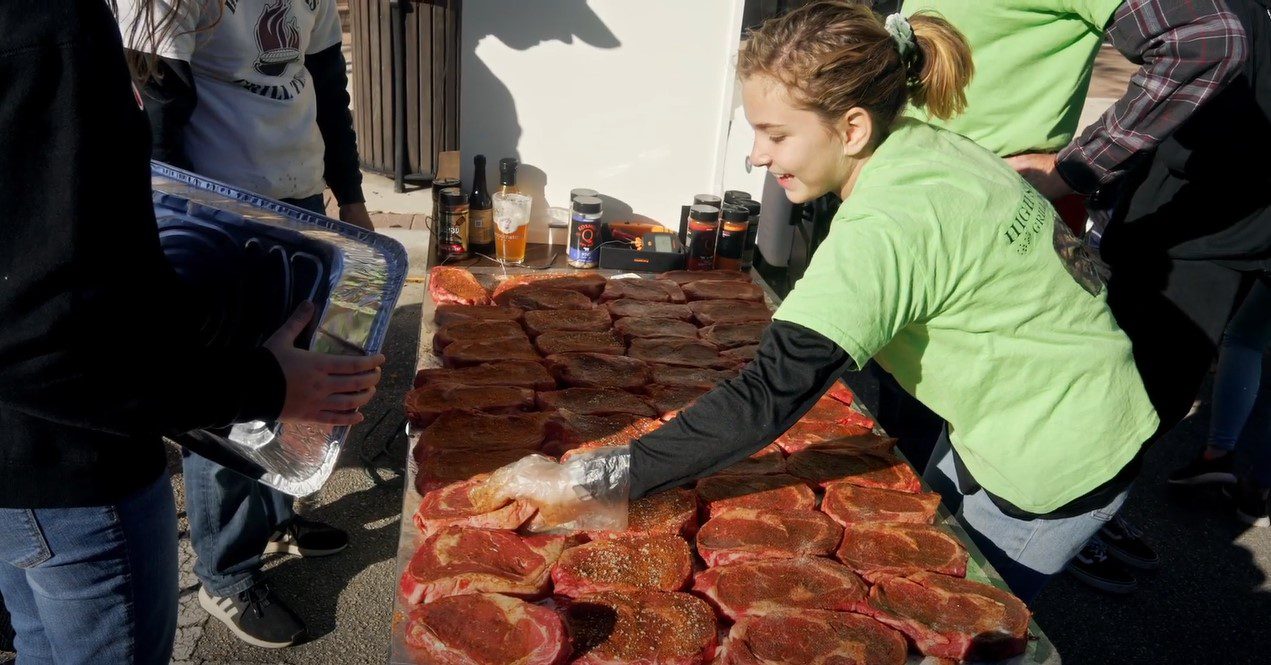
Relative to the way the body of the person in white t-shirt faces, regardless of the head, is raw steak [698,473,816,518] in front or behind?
in front

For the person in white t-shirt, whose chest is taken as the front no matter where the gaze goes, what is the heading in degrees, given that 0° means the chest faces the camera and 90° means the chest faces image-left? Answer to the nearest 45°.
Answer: approximately 315°

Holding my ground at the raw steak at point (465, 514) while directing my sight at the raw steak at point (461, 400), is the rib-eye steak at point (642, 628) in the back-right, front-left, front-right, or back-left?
back-right

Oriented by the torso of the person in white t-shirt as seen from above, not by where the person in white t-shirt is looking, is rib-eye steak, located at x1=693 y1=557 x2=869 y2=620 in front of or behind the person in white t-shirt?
in front

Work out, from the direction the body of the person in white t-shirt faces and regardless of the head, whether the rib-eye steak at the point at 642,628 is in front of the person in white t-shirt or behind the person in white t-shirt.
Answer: in front
